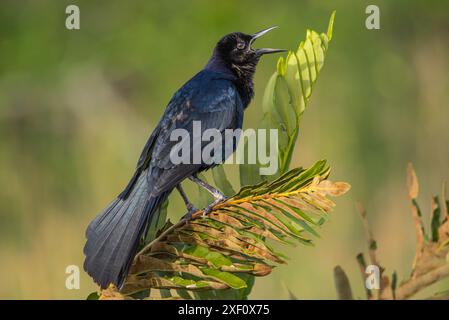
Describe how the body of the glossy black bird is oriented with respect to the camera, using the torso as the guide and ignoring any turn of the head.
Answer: to the viewer's right
